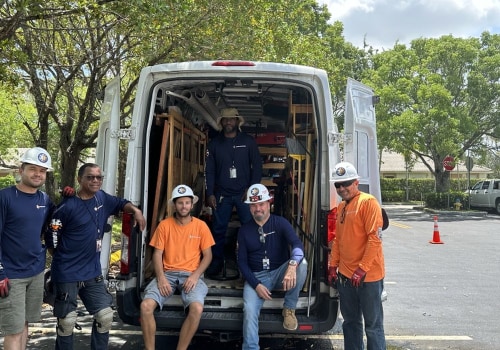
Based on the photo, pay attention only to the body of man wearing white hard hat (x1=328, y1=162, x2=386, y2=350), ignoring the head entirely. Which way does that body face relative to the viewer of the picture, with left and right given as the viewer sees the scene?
facing the viewer and to the left of the viewer

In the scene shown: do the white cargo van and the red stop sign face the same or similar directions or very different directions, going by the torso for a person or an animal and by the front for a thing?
very different directions

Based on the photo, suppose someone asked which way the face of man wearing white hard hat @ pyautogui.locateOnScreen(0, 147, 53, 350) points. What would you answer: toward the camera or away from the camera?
toward the camera

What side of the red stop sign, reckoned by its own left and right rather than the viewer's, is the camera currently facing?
front

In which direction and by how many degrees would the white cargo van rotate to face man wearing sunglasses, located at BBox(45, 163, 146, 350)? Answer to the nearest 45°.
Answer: approximately 90° to its left

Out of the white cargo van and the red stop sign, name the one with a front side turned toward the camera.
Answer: the red stop sign

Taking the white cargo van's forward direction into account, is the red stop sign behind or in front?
in front

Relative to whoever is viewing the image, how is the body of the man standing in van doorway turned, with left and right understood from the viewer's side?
facing the viewer

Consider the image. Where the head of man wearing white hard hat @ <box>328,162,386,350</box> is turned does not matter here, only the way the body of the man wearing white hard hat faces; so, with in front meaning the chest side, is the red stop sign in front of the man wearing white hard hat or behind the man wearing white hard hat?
behind

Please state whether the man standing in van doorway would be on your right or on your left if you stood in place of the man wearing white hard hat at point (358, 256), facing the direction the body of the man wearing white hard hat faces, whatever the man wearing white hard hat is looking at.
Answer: on your right

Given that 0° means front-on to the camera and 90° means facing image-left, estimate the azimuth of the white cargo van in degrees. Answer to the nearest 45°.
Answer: approximately 180°
